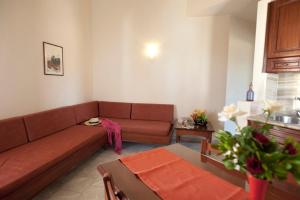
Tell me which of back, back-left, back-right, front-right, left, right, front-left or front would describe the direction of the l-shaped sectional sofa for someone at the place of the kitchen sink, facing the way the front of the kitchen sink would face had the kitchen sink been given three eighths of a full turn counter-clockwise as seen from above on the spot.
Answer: back

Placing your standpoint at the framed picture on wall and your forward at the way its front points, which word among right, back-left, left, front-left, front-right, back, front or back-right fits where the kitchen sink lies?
front

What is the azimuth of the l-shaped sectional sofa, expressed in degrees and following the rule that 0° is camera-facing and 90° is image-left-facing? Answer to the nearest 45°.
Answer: approximately 315°

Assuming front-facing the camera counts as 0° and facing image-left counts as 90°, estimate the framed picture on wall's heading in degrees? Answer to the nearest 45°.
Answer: approximately 315°
